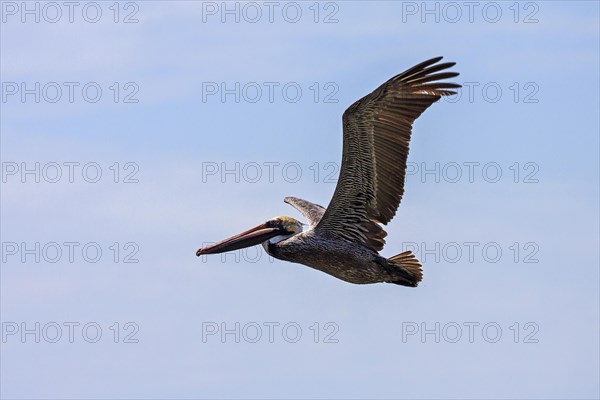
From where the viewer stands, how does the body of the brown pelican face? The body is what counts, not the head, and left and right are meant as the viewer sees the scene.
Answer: facing to the left of the viewer
